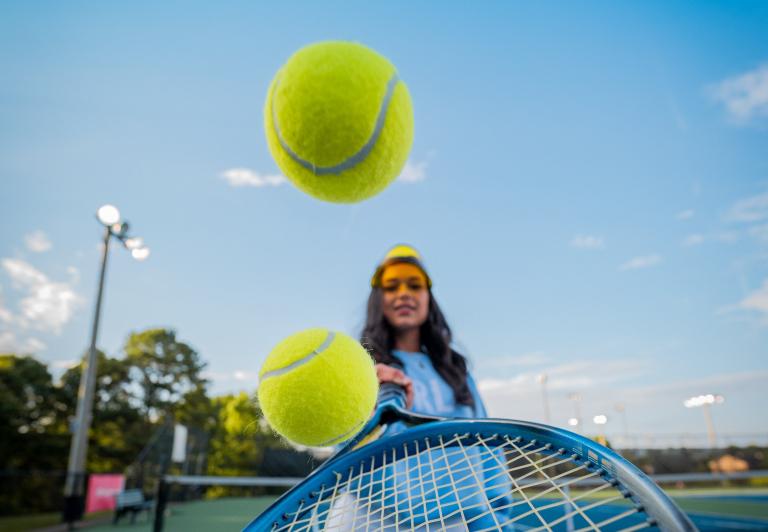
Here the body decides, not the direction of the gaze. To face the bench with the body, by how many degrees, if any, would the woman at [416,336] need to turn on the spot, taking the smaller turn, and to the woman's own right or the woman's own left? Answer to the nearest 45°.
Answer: approximately 135° to the woman's own right

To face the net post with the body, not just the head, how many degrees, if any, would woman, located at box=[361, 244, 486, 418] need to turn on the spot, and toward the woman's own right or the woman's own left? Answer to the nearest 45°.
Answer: approximately 135° to the woman's own right

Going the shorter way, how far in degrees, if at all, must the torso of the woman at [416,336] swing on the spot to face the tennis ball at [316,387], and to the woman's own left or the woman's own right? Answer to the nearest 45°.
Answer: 0° — they already face it

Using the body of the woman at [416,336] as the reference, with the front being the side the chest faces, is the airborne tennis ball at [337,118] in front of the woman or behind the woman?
in front

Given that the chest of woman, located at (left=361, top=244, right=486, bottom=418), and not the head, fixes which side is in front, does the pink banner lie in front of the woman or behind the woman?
behind

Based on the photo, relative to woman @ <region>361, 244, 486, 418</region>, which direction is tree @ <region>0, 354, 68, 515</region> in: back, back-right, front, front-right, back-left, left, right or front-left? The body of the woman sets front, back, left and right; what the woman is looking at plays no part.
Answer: back-right

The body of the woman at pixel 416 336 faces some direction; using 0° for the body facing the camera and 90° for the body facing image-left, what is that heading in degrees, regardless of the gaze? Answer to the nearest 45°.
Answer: approximately 0°

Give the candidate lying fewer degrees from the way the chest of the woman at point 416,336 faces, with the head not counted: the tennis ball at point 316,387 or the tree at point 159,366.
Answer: the tennis ball

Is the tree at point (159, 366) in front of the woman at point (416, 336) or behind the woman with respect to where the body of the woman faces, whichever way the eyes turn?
behind

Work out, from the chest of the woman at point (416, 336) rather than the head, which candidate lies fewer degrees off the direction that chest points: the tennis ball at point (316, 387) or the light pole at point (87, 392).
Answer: the tennis ball
